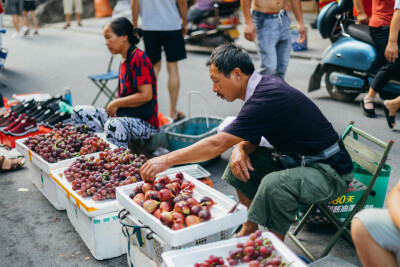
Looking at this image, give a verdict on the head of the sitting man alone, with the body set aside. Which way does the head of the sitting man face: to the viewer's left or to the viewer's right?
to the viewer's left

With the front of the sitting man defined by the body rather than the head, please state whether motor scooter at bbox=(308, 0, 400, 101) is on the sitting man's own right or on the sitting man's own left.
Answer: on the sitting man's own right

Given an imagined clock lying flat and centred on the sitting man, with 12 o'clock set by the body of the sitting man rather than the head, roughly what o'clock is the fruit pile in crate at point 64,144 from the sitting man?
The fruit pile in crate is roughly at 1 o'clock from the sitting man.

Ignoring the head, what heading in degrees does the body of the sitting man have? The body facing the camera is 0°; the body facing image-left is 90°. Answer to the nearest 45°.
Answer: approximately 90°

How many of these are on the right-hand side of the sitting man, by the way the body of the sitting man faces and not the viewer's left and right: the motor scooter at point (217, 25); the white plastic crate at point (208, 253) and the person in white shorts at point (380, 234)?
1

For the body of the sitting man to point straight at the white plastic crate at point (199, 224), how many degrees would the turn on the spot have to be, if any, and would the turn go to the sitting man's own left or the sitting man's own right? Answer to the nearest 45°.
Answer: approximately 45° to the sitting man's own left

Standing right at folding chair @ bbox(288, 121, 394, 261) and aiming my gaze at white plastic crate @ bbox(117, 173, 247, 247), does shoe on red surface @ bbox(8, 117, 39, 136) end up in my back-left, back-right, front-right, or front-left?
front-right

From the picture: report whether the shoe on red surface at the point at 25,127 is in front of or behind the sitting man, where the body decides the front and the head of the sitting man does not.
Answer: in front

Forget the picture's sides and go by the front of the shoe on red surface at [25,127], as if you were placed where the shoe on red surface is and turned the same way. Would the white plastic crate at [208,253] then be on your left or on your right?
on your left
